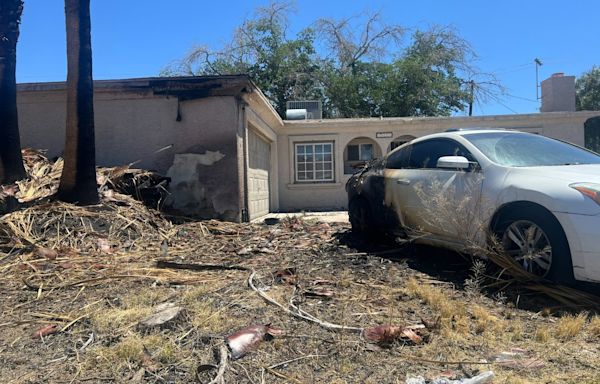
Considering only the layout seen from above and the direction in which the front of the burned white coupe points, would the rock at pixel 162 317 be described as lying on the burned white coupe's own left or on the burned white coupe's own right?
on the burned white coupe's own right

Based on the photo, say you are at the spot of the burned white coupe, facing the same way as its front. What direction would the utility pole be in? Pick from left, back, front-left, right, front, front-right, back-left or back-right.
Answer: back-left

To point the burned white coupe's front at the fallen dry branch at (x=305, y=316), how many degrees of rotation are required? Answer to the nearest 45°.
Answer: approximately 90° to its right

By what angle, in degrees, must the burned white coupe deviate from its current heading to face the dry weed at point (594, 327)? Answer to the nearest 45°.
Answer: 0° — it already faces it

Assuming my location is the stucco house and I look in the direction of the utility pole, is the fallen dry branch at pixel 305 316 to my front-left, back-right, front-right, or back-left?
back-right

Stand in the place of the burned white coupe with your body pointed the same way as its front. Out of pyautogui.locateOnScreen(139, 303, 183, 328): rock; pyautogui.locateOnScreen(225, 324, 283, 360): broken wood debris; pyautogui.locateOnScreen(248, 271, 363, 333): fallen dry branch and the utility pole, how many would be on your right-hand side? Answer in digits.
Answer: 3

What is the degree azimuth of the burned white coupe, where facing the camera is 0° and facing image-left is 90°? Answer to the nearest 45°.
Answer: approximately 315°

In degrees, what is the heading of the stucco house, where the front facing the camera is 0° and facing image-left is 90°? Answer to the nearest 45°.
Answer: approximately 0°
